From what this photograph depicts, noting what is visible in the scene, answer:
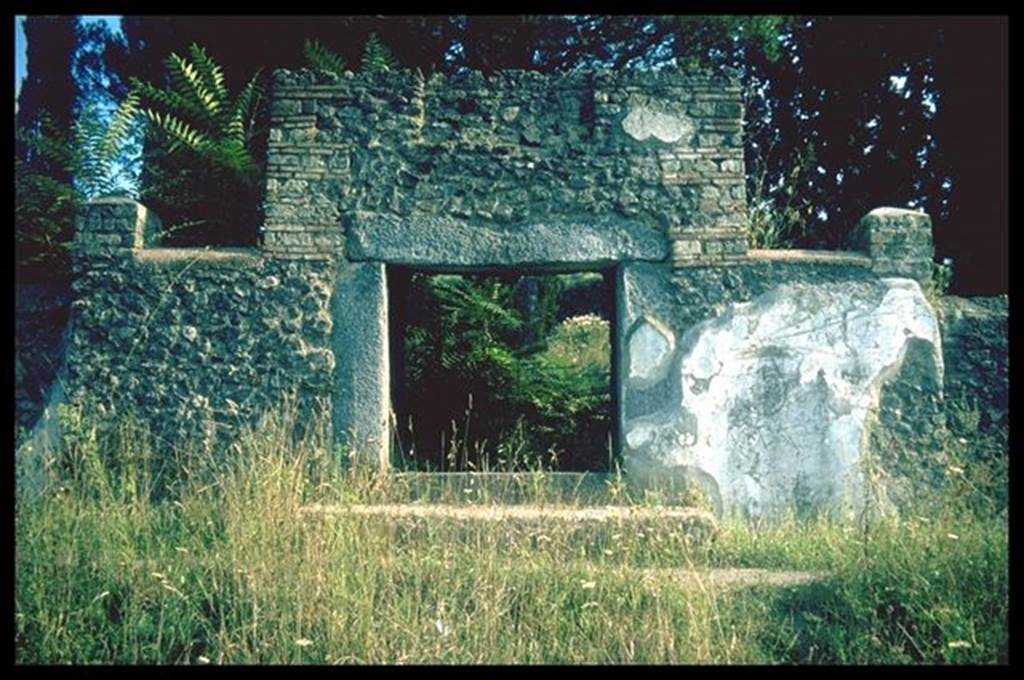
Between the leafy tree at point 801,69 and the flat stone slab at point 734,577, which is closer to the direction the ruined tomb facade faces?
the flat stone slab

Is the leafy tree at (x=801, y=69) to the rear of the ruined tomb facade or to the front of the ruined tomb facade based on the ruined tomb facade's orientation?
to the rear

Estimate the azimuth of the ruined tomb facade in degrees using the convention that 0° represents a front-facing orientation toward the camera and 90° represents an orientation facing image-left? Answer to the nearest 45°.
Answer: approximately 0°

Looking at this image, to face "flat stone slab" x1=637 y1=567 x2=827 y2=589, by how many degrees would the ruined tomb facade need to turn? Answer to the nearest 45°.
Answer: approximately 45° to its left
